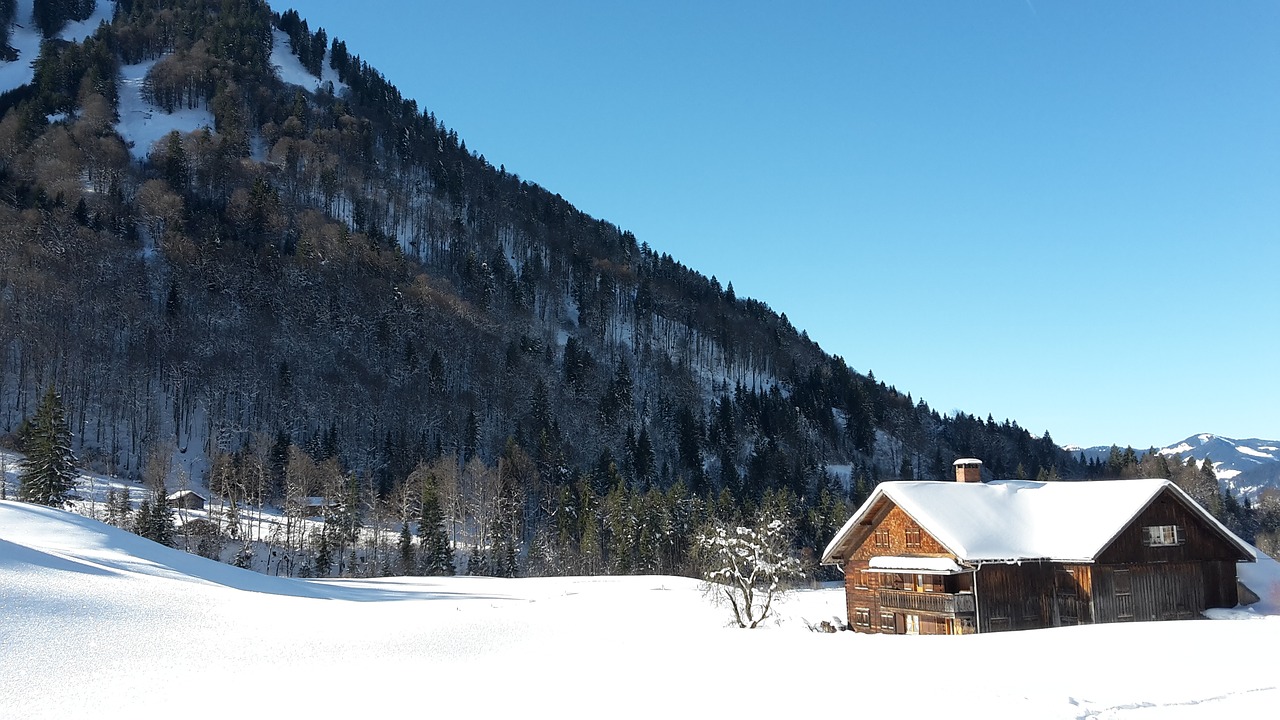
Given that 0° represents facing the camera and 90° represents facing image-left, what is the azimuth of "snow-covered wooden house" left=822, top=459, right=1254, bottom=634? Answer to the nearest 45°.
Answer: approximately 45°
